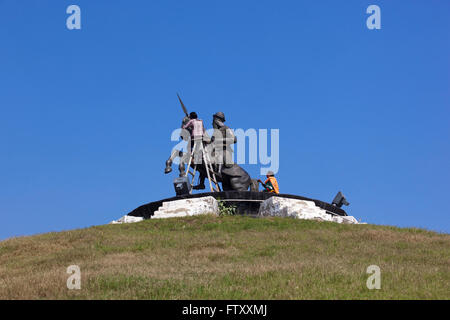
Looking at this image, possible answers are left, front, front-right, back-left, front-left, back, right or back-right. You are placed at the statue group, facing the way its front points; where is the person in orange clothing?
back

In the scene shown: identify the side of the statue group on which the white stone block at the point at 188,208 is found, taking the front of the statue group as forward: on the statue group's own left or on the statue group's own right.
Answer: on the statue group's own left

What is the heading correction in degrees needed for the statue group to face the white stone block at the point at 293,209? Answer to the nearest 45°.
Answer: approximately 135° to its left

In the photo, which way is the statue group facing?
to the viewer's left
